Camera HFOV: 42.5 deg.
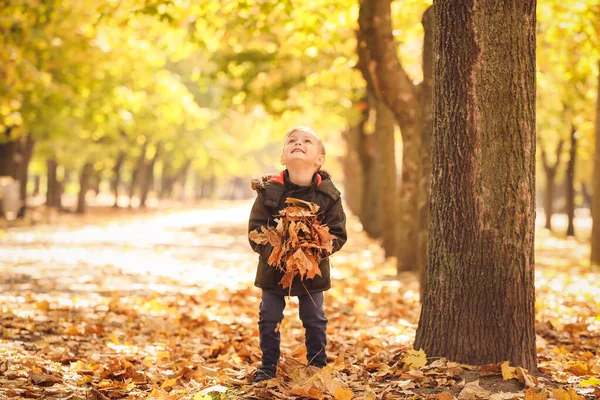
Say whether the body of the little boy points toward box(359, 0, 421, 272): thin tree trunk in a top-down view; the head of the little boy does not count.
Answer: no

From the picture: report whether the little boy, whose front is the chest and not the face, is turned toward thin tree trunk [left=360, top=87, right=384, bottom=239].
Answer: no

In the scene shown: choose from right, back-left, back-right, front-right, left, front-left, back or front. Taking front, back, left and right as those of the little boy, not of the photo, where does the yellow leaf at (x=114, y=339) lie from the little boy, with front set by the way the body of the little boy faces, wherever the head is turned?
back-right

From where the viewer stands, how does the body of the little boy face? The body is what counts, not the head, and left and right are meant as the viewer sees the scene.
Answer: facing the viewer

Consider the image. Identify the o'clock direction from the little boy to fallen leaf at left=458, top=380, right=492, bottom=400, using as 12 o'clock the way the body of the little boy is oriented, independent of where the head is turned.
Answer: The fallen leaf is roughly at 10 o'clock from the little boy.

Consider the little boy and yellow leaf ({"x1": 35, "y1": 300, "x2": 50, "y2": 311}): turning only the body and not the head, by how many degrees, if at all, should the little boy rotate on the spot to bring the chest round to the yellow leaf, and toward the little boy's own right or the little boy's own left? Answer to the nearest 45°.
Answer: approximately 135° to the little boy's own right

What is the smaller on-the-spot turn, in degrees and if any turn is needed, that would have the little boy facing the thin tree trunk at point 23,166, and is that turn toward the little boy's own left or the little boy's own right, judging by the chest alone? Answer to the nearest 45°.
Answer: approximately 135° to the little boy's own right

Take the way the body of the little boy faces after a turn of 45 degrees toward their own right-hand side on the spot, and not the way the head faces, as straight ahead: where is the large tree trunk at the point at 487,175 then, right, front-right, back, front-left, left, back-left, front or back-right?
back-left

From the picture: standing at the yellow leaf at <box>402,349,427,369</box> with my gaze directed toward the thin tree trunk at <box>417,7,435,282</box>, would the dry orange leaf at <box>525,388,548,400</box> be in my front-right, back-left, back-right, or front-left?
back-right

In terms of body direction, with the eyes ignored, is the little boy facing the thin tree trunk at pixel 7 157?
no

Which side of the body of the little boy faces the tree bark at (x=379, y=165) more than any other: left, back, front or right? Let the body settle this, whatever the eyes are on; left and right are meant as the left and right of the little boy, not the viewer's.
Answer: back

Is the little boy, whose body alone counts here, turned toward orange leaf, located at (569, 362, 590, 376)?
no

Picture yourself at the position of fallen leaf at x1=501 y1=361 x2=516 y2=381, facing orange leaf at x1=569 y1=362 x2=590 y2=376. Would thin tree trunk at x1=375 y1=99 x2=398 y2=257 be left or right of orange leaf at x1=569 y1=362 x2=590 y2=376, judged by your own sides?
left

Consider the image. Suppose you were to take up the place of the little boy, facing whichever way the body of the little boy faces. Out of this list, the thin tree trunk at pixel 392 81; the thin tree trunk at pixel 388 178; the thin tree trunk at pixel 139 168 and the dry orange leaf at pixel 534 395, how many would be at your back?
3

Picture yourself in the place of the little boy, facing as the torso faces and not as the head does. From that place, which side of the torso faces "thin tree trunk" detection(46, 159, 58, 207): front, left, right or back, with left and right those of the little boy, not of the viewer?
back

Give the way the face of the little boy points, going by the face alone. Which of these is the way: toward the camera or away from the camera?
toward the camera
